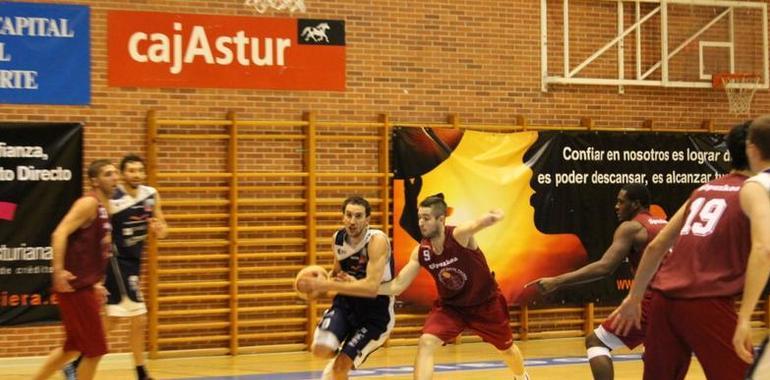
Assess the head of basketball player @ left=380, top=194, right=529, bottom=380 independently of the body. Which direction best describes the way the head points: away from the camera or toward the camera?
toward the camera

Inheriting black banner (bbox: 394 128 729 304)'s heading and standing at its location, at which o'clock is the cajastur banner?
The cajastur banner is roughly at 2 o'clock from the black banner.

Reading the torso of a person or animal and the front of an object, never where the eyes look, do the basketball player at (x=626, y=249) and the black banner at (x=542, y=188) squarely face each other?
no

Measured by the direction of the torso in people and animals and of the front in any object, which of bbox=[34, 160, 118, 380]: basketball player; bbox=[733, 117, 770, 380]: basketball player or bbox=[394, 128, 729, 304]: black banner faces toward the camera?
the black banner

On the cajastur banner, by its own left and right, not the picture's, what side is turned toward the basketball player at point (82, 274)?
front

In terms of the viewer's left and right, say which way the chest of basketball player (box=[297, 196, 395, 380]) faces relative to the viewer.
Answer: facing the viewer and to the left of the viewer

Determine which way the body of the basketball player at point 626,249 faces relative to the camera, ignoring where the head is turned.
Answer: to the viewer's left

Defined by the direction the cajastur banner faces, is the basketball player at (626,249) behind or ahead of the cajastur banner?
ahead

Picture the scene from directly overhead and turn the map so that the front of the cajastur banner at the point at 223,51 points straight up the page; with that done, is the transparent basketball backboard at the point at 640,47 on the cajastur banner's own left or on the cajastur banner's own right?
on the cajastur banner's own left

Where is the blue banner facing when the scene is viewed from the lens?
facing the viewer

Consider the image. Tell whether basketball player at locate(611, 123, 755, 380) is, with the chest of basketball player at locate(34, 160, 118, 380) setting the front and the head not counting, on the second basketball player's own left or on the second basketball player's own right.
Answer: on the second basketball player's own right

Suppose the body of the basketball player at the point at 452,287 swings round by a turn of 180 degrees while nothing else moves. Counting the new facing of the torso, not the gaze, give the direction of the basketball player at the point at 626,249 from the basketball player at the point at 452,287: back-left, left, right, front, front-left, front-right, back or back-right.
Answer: front-right

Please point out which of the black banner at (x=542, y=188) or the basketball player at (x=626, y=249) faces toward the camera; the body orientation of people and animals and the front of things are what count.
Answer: the black banner

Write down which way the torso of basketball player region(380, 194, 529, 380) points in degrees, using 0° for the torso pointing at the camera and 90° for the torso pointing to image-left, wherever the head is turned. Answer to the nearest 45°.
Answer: approximately 45°

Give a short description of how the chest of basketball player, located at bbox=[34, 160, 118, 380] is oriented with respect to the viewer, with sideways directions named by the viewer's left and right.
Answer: facing to the right of the viewer

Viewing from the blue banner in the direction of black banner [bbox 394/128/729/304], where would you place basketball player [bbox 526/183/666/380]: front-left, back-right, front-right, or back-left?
front-right

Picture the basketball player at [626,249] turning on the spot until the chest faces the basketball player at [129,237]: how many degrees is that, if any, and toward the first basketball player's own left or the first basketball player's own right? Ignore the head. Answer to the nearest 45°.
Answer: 0° — they already face them

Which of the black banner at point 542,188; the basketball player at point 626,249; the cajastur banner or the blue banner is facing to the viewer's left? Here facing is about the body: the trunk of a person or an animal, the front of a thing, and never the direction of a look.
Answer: the basketball player

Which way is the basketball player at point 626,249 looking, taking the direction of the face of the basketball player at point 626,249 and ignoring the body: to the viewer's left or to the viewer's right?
to the viewer's left
